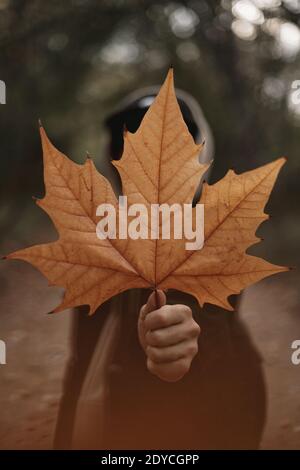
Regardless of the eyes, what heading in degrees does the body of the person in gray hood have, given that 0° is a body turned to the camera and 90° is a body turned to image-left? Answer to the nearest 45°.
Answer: approximately 0°
